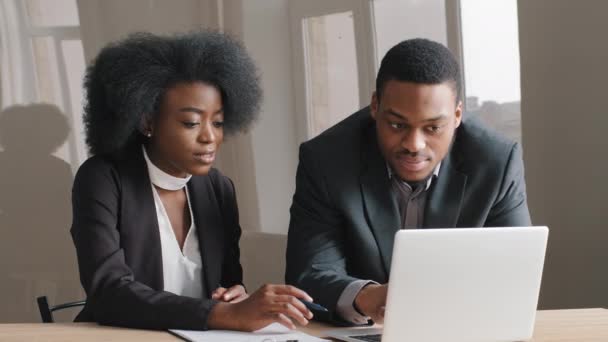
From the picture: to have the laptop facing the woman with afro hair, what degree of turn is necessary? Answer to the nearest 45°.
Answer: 0° — it already faces them

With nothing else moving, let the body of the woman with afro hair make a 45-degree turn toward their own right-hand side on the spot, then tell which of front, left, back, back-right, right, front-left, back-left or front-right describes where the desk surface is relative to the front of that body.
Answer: front

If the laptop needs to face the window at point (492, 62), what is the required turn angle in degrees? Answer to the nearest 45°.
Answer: approximately 45° to its right

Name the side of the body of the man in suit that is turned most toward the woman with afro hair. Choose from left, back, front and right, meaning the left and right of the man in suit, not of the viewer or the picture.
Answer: right

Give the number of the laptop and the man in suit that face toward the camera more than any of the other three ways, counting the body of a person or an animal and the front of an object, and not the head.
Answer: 1

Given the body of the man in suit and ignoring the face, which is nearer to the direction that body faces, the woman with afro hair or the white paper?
the white paper

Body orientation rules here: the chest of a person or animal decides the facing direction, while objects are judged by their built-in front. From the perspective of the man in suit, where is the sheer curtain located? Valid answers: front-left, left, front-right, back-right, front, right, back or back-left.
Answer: back-right

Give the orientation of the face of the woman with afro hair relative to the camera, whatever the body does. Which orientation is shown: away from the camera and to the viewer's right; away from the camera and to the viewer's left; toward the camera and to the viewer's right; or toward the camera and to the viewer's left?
toward the camera and to the viewer's right

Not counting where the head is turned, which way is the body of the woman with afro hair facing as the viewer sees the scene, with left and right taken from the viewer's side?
facing the viewer and to the right of the viewer

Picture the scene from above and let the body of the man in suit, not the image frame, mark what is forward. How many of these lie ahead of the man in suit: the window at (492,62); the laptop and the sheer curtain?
1

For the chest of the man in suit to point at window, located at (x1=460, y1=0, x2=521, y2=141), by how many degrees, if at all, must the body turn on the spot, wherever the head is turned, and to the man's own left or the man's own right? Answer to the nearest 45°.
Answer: approximately 180°

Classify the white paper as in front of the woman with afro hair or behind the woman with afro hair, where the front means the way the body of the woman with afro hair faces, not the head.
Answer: in front

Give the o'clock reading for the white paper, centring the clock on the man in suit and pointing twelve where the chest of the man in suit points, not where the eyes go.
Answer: The white paper is roughly at 1 o'clock from the man in suit.

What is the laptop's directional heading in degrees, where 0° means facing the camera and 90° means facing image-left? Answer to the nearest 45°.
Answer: approximately 135°

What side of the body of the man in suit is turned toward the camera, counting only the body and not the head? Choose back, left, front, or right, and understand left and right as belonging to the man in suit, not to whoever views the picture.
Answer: front
